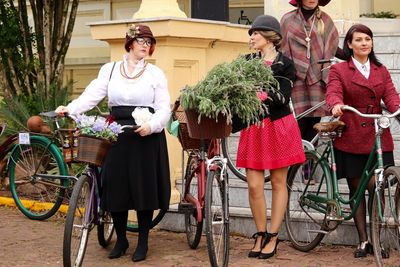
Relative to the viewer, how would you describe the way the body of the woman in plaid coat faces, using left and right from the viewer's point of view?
facing the viewer

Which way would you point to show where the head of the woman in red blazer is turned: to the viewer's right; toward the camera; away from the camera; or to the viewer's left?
toward the camera

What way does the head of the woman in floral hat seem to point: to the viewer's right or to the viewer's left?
to the viewer's right

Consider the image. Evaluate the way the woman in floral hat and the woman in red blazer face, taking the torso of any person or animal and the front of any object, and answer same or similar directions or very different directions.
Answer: same or similar directions

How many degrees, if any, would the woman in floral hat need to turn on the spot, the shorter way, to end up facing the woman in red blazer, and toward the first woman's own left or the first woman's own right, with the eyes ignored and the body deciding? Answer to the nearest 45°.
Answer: approximately 90° to the first woman's own left

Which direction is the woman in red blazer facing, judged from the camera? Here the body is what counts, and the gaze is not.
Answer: toward the camera

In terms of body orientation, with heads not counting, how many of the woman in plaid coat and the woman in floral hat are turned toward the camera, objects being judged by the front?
2

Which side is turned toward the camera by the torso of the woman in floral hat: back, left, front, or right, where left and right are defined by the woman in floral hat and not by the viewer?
front

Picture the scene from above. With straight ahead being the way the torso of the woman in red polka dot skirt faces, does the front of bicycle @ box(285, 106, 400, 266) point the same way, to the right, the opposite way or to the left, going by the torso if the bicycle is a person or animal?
to the left

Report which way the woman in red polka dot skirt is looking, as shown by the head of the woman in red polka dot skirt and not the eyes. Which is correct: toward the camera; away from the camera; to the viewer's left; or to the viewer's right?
to the viewer's left
